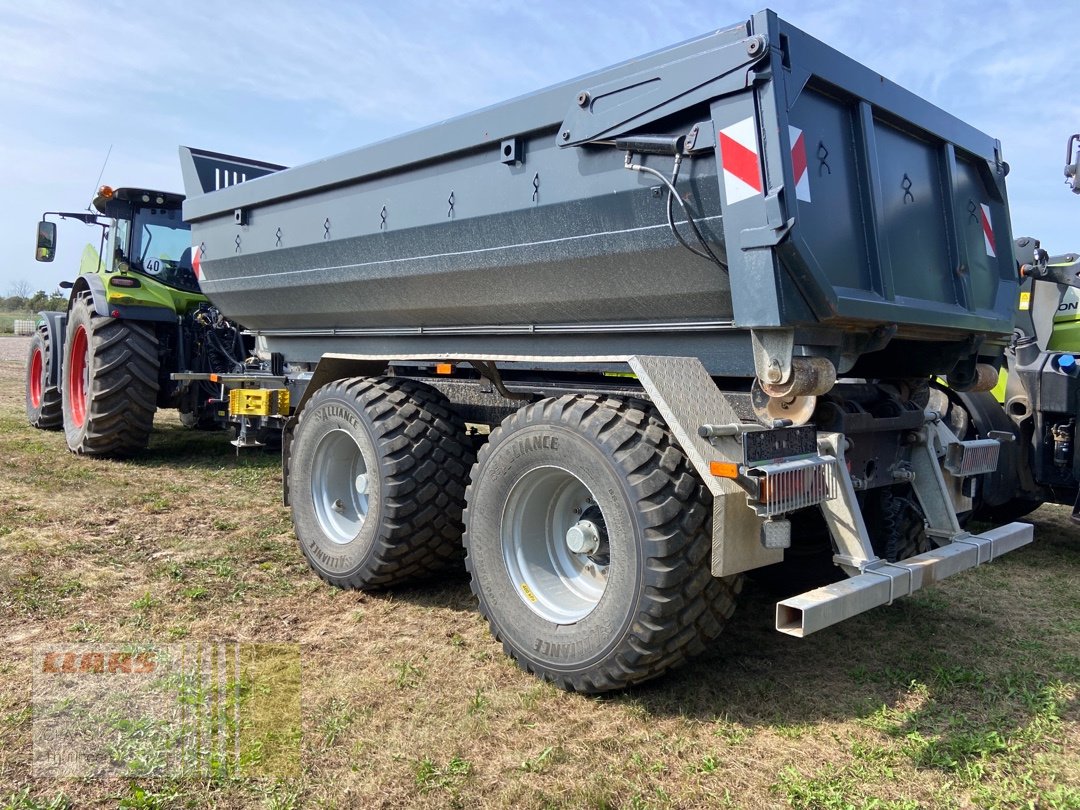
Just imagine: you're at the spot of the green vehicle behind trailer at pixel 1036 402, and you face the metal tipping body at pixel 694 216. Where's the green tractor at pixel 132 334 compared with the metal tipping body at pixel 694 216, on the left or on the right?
right

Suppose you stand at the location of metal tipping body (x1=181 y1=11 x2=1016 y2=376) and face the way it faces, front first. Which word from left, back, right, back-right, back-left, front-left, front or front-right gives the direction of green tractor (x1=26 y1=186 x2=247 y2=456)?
front

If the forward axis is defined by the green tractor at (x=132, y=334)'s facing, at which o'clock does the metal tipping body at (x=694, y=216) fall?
The metal tipping body is roughly at 7 o'clock from the green tractor.

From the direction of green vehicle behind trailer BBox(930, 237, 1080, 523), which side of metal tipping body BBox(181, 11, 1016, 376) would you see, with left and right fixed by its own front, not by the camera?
right

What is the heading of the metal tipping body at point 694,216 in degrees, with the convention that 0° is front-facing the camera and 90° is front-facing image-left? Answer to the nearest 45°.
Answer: approximately 135°

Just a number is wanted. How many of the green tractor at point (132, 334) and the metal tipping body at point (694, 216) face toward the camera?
0

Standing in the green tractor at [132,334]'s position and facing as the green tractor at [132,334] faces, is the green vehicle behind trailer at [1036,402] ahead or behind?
behind

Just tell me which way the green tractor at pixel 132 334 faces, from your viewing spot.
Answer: facing away from the viewer and to the left of the viewer
